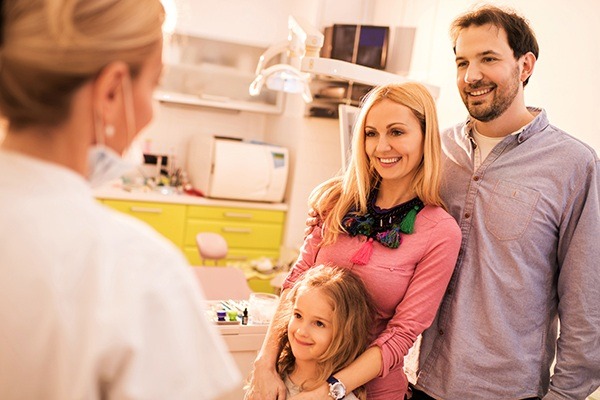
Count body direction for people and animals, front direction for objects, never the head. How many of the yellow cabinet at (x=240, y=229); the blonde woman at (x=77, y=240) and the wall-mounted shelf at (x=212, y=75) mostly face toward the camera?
2

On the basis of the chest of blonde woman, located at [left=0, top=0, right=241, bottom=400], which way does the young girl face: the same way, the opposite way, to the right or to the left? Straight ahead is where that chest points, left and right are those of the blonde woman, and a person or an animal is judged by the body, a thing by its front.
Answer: the opposite way

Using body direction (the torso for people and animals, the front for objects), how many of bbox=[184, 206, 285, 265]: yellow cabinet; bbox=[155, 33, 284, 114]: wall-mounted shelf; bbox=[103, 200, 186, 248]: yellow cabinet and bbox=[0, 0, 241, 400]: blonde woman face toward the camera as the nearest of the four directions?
3

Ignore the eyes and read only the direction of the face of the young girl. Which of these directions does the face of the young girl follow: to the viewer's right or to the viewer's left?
to the viewer's left

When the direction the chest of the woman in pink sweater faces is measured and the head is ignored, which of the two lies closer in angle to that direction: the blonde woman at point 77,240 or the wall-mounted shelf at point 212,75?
the blonde woman

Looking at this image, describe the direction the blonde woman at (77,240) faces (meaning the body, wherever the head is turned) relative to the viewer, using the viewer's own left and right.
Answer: facing away from the viewer and to the right of the viewer

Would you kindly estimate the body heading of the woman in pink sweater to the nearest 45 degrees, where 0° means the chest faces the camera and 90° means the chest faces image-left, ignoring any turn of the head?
approximately 45°
